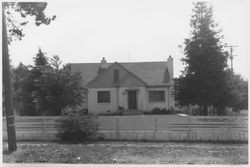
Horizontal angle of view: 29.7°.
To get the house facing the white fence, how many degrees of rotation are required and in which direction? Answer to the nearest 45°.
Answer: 0° — it already faces it

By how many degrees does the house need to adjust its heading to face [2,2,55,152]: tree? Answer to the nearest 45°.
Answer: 0° — it already faces it

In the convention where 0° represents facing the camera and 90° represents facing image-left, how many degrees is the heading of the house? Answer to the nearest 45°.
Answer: approximately 0°

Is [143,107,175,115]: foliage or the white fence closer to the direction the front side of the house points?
the white fence

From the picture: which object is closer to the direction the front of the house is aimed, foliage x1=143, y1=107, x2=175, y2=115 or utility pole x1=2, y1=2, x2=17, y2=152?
the utility pole

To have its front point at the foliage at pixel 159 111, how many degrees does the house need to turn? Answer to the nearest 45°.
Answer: approximately 90° to its left

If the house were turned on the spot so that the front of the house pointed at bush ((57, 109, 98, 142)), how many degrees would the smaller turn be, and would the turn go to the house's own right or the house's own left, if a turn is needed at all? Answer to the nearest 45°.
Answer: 0° — it already faces it
